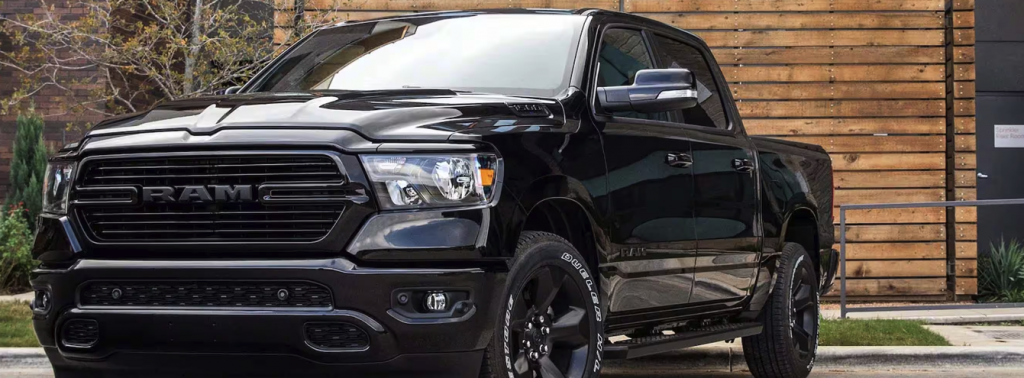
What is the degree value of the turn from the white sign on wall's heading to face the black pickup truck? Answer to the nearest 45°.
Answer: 0° — it already faces it

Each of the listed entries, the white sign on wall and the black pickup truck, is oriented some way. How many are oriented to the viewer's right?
0

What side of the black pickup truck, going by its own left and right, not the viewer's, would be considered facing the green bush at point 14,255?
right

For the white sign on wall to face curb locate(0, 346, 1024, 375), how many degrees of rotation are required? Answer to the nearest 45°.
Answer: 0° — it already faces it

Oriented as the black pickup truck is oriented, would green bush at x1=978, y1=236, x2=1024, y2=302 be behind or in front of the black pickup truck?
behind

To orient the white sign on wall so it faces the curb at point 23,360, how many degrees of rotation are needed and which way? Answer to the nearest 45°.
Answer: approximately 45° to its right

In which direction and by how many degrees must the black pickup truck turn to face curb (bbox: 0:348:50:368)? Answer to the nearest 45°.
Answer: approximately 90° to its right

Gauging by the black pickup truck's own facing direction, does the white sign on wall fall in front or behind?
behind
